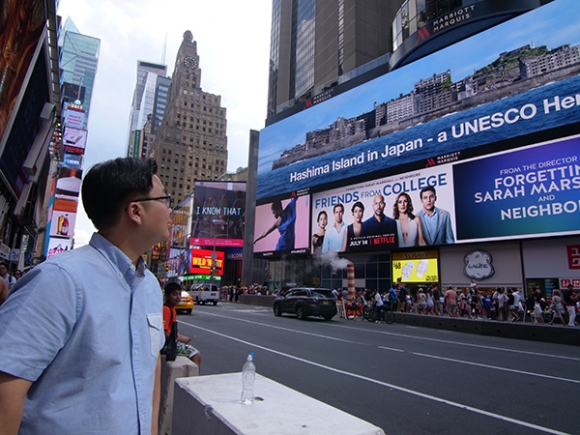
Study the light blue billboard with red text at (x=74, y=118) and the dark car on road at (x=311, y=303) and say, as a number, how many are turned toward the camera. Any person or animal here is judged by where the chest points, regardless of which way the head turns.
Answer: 1

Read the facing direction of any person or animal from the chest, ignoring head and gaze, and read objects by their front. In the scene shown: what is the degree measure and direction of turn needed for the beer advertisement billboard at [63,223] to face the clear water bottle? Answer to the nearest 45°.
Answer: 0° — it already faces it

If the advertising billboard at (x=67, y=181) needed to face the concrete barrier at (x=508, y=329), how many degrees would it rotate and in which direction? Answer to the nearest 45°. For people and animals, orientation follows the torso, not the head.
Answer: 0° — it already faces it

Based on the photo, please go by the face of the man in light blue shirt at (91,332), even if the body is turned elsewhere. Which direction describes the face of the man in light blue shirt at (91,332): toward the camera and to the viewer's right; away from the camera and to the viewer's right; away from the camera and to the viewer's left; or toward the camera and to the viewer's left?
away from the camera and to the viewer's right
